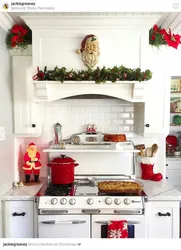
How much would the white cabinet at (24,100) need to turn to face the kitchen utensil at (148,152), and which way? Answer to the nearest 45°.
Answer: approximately 90° to its left

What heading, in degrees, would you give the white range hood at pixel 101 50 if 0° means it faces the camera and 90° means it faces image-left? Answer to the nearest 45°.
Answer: approximately 0°

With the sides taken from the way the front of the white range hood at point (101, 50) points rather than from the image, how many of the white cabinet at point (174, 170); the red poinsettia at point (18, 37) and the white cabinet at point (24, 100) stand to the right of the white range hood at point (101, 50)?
2

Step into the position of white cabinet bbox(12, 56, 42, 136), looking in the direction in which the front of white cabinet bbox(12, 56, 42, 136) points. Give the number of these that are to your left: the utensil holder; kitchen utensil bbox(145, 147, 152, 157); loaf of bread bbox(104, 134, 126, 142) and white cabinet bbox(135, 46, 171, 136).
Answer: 4

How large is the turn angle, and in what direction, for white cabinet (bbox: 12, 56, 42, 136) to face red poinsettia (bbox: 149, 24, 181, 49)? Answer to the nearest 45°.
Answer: approximately 90° to its left

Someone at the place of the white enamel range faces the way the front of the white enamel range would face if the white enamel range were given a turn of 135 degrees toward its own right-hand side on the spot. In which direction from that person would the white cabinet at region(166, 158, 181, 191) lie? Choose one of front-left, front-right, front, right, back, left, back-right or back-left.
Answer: right

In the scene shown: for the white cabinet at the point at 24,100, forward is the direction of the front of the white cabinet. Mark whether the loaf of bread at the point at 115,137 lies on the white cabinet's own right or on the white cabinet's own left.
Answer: on the white cabinet's own left
